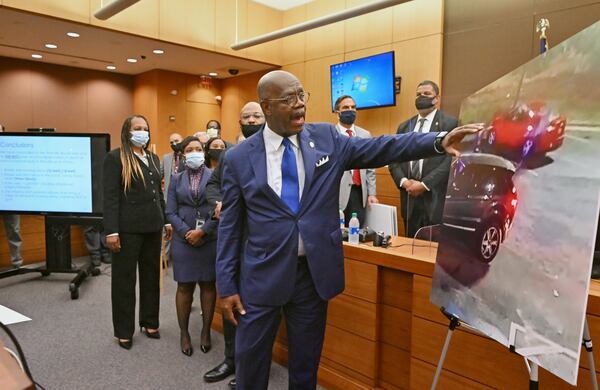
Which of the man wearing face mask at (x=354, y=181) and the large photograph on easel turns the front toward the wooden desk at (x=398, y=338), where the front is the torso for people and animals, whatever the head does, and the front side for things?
the man wearing face mask

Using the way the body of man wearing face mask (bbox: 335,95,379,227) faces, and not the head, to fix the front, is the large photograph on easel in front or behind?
in front

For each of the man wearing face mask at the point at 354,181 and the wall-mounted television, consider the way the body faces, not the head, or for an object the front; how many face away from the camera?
0

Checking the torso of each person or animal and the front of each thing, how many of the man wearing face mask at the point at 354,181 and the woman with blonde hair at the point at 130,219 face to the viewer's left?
0

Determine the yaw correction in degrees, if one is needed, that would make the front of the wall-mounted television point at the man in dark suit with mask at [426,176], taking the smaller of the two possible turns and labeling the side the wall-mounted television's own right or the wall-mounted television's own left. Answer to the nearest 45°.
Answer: approximately 45° to the wall-mounted television's own left

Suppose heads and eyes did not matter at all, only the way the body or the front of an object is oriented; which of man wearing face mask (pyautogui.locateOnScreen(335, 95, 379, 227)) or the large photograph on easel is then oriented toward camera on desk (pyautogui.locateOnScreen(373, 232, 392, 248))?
the man wearing face mask

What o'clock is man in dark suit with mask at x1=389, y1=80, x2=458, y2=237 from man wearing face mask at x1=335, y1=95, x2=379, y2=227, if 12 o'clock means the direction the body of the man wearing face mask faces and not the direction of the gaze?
The man in dark suit with mask is roughly at 10 o'clock from the man wearing face mask.

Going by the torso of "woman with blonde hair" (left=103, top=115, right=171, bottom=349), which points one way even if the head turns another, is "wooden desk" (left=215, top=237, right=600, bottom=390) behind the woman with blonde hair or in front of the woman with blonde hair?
in front

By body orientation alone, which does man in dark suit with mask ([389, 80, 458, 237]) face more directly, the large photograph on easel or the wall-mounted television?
the large photograph on easel

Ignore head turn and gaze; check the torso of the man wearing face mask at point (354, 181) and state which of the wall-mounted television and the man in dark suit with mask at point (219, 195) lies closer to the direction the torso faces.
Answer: the man in dark suit with mask
